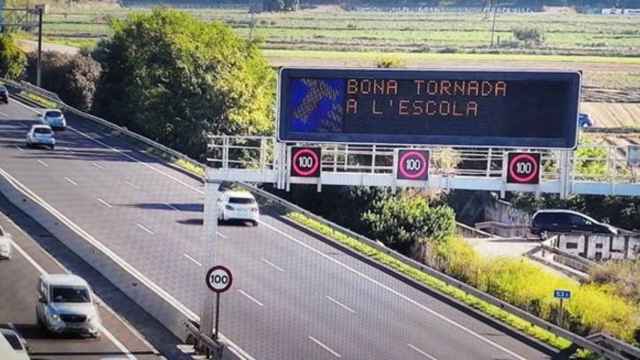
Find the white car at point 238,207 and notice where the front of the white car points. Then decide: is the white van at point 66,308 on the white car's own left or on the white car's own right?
on the white car's own left

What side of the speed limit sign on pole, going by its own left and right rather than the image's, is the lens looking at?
front

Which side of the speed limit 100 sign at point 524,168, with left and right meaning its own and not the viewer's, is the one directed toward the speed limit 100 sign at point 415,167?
right

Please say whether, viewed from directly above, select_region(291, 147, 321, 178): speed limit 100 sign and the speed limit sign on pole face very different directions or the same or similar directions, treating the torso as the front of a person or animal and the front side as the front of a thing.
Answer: same or similar directions

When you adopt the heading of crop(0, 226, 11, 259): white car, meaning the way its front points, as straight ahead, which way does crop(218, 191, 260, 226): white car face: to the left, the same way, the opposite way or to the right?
the opposite way

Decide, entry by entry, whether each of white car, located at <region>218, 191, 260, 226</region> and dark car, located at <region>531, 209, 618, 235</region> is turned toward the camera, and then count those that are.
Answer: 0

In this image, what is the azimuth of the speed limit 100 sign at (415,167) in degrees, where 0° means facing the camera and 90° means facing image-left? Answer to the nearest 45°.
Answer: approximately 0°

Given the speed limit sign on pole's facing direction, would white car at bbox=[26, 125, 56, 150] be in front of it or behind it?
behind

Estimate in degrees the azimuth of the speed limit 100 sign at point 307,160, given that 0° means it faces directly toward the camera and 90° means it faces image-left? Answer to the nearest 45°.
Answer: approximately 0°

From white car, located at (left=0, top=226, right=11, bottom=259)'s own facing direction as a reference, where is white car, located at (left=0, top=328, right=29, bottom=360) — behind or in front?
in front

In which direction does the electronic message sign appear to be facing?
toward the camera
